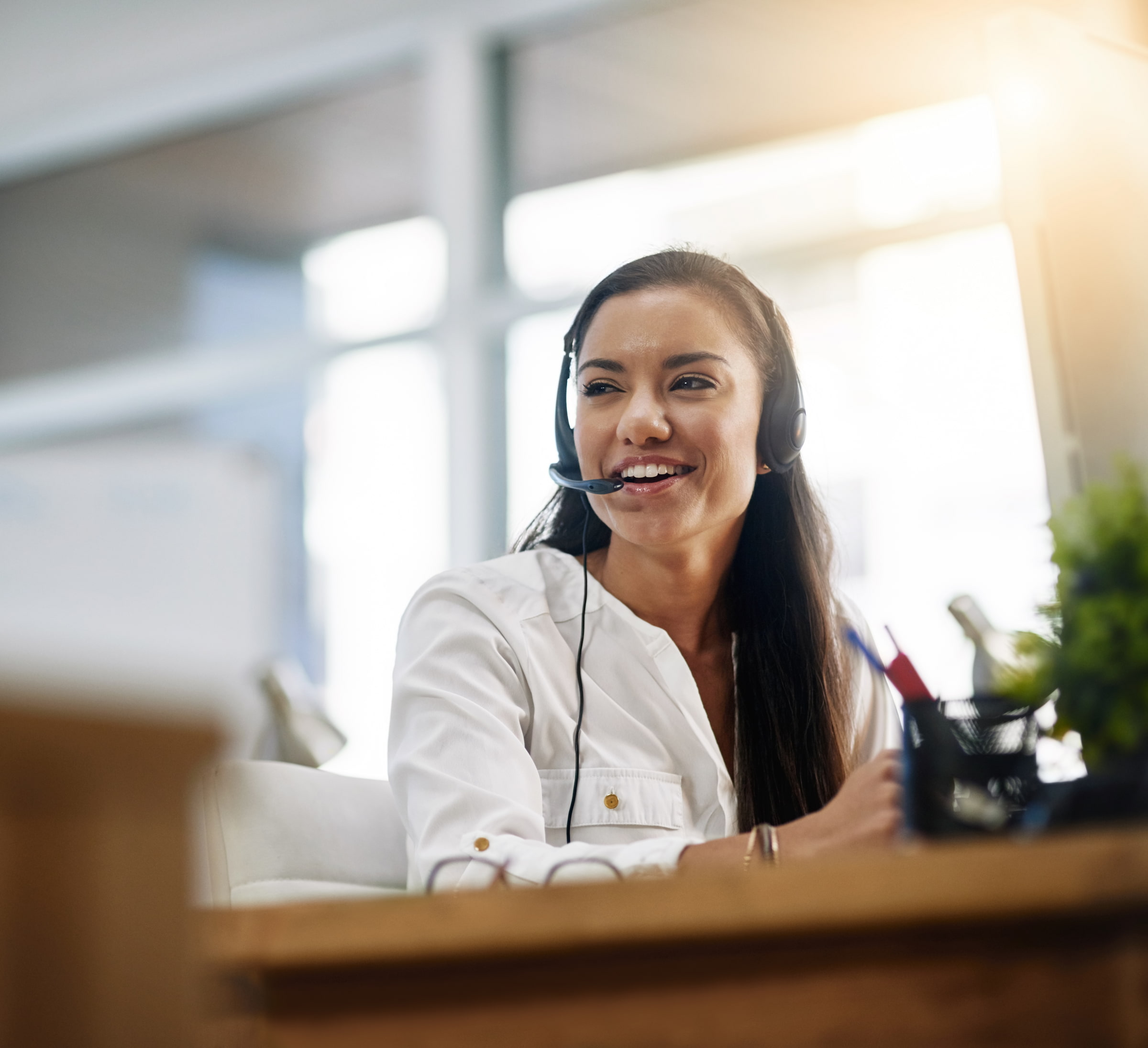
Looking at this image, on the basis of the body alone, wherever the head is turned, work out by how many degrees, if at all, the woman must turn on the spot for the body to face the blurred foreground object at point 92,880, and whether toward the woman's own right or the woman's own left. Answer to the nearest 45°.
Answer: approximately 45° to the woman's own right

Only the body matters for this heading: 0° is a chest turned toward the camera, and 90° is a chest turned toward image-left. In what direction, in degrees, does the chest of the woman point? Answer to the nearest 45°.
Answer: approximately 315°
